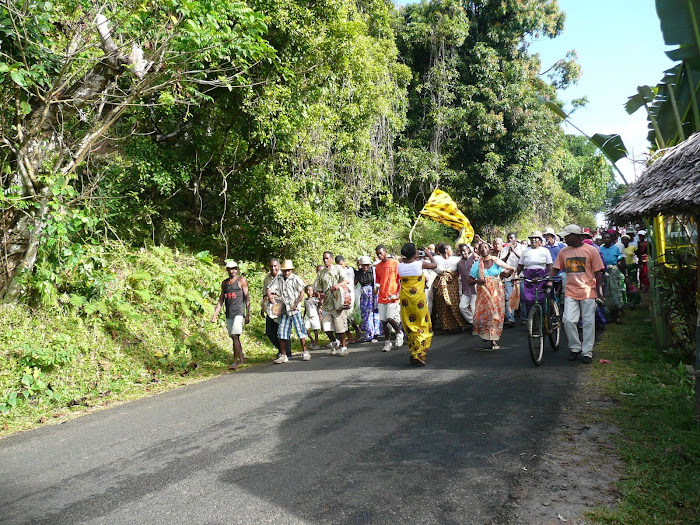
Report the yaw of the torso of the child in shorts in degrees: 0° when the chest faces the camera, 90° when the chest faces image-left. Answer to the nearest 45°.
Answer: approximately 0°

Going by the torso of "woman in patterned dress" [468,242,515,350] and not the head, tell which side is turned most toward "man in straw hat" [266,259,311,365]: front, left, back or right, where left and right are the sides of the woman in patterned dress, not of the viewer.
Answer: right

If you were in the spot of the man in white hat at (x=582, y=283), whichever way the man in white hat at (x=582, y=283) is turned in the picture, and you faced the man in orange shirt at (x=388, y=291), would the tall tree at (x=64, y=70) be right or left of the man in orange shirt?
left

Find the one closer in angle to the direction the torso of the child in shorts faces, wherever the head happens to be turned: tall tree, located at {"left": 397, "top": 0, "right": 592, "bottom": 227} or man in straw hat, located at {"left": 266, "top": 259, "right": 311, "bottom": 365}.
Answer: the man in straw hat

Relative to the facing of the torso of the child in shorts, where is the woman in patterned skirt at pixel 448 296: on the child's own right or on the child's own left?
on the child's own left

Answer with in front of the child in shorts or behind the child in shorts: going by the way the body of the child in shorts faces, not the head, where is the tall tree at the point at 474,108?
behind
